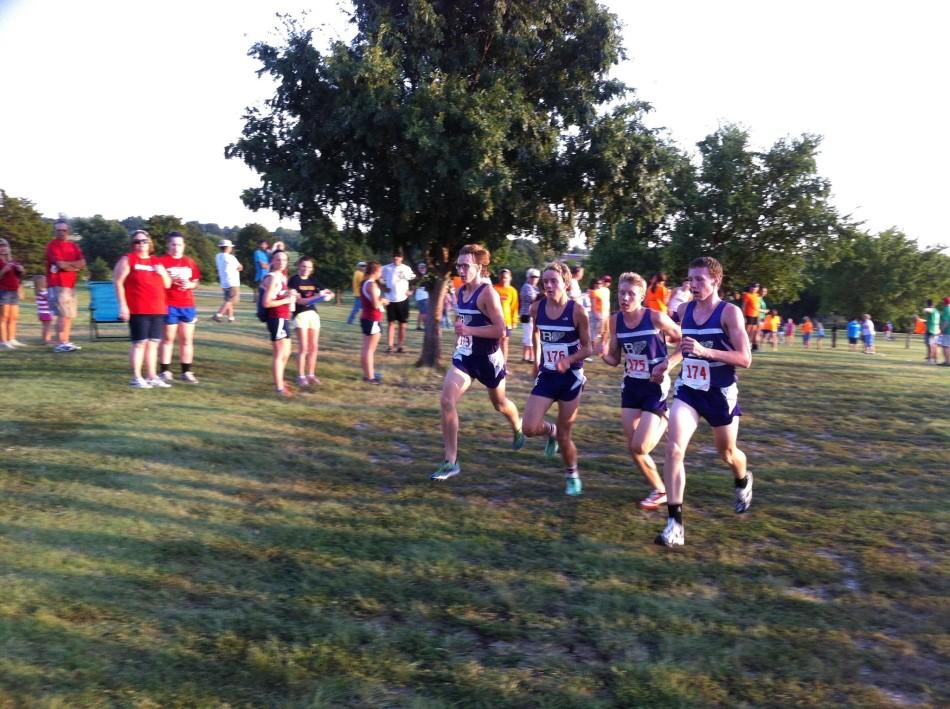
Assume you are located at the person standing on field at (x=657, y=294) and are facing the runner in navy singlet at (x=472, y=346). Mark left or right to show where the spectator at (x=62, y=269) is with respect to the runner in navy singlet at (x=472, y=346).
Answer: right

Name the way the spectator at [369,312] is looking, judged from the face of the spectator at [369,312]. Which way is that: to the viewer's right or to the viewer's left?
to the viewer's right

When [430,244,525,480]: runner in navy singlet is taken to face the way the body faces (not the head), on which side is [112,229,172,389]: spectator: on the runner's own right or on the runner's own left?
on the runner's own right

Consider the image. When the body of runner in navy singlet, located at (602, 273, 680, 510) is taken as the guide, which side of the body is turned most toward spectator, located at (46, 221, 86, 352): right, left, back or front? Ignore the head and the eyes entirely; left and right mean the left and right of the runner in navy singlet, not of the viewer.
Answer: right

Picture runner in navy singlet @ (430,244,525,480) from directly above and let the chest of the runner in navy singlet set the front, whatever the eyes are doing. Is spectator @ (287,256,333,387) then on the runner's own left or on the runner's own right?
on the runner's own right

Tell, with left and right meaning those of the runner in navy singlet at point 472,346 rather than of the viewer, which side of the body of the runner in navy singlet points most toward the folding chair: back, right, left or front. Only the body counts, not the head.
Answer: right

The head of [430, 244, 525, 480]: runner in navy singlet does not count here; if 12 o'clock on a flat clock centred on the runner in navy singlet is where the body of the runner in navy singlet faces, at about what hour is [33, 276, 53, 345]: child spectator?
The child spectator is roughly at 3 o'clock from the runner in navy singlet.

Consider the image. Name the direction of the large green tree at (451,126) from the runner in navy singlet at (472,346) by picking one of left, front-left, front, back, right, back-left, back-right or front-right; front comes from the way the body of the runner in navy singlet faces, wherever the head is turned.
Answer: back-right

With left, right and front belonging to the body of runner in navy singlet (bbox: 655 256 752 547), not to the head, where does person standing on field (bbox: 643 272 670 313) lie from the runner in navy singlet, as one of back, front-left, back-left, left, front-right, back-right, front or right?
back-right

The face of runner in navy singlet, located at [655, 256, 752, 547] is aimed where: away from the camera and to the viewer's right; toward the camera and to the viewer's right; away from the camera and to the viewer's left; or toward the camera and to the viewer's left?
toward the camera and to the viewer's left

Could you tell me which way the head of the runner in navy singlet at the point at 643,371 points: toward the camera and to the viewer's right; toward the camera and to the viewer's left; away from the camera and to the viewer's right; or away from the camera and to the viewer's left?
toward the camera and to the viewer's left

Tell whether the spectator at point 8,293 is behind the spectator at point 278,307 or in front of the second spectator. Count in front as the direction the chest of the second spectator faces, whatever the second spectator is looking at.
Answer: behind
